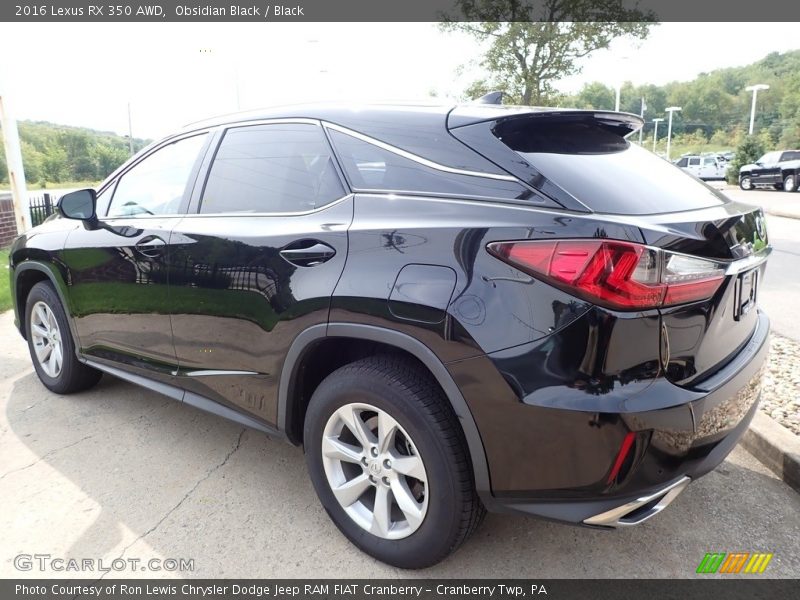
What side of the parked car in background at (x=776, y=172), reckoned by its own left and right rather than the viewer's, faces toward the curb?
left

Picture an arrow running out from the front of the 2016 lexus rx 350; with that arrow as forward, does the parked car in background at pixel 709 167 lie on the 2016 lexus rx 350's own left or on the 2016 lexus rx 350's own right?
on the 2016 lexus rx 350's own right

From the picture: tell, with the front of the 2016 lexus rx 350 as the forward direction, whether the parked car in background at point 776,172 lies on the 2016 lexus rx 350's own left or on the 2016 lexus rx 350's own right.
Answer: on the 2016 lexus rx 350's own right

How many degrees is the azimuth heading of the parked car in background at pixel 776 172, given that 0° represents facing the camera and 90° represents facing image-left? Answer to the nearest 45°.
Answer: approximately 90°

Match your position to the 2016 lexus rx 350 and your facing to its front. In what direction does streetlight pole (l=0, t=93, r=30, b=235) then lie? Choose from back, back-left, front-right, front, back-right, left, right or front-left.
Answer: front

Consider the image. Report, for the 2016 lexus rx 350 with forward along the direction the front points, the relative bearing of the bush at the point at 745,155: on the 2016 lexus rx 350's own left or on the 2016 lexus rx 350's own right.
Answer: on the 2016 lexus rx 350's own right

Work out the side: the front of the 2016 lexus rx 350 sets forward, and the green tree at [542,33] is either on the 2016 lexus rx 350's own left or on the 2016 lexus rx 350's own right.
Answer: on the 2016 lexus rx 350's own right

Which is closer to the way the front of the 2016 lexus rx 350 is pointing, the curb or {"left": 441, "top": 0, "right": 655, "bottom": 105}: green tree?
the green tree

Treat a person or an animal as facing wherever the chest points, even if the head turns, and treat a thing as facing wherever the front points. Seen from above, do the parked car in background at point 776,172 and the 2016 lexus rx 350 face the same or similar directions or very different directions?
same or similar directions

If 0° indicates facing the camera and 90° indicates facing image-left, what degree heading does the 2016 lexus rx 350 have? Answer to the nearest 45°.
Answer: approximately 135°

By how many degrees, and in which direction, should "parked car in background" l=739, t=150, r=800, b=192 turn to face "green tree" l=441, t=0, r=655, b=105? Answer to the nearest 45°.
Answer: approximately 45° to its left

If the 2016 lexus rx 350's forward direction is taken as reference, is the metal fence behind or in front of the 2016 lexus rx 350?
in front

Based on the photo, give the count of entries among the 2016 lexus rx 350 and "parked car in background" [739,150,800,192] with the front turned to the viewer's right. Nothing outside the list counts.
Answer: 0

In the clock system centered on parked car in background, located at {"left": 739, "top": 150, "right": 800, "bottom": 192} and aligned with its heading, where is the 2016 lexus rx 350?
The 2016 lexus rx 350 is roughly at 9 o'clock from the parked car in background.
